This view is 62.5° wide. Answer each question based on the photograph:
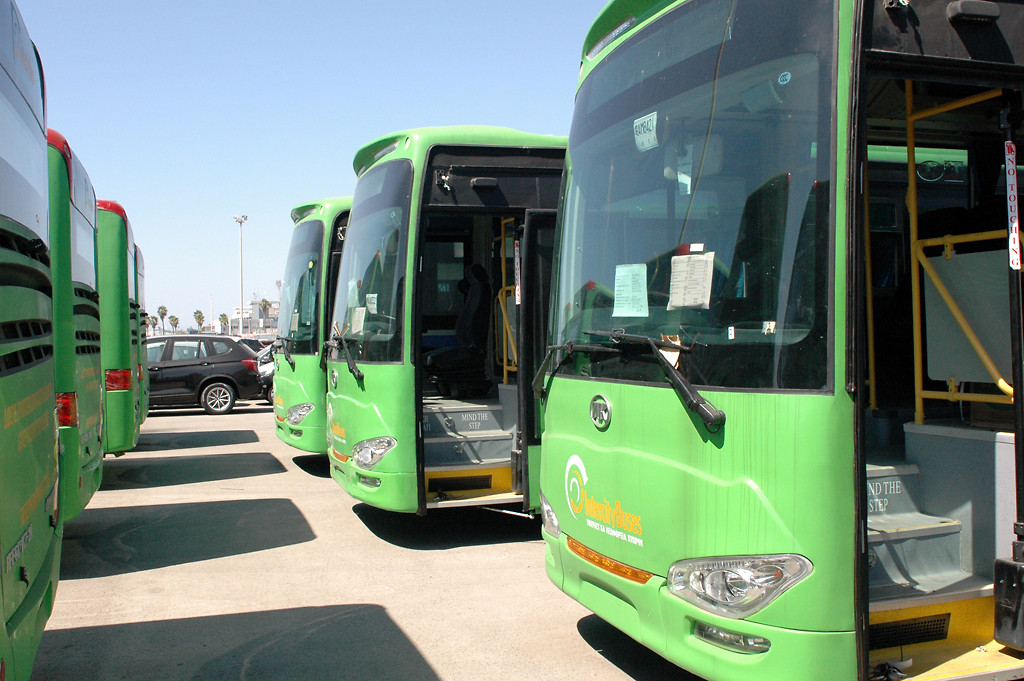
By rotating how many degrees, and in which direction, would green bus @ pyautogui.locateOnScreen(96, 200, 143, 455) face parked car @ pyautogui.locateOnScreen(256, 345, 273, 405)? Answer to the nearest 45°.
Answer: approximately 90° to its right

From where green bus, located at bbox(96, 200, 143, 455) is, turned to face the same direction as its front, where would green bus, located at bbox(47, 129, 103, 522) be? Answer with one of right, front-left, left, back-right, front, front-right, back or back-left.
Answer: left

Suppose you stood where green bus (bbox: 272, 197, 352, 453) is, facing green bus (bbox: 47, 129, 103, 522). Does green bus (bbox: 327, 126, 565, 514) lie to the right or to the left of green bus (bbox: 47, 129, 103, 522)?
left

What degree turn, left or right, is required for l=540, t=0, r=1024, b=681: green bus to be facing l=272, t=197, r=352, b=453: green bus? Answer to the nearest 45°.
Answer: approximately 90° to its right

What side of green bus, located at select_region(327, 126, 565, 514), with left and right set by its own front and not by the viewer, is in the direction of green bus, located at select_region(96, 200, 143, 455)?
right

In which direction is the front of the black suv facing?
to the viewer's left
